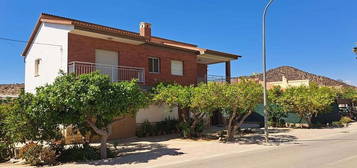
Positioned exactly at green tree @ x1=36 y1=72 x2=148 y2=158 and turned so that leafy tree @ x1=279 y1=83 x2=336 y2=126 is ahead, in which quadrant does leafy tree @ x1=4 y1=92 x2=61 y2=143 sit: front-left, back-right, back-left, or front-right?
back-left

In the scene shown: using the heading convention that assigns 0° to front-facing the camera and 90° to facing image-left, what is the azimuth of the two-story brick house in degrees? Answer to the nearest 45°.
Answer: approximately 315°

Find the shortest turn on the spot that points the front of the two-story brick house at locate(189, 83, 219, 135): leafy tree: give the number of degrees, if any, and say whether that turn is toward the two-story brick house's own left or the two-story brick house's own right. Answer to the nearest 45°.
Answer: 0° — it already faces it

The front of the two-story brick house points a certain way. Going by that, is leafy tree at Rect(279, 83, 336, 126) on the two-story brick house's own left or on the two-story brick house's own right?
on the two-story brick house's own left

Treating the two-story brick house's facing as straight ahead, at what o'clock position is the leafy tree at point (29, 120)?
The leafy tree is roughly at 2 o'clock from the two-story brick house.
